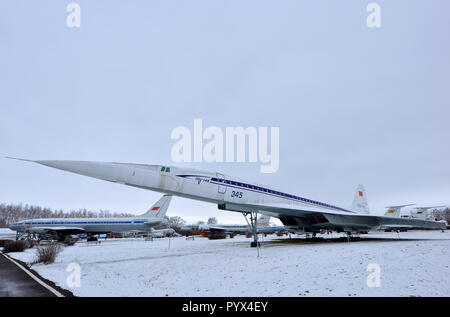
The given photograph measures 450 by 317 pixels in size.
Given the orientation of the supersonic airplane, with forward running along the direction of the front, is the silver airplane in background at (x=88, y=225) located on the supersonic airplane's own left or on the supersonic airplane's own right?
on the supersonic airplane's own right

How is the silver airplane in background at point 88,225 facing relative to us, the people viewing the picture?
facing to the left of the viewer

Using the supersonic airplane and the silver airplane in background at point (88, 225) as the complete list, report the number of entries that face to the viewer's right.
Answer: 0

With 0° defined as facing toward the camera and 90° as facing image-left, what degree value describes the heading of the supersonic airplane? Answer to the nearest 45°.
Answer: approximately 45°
